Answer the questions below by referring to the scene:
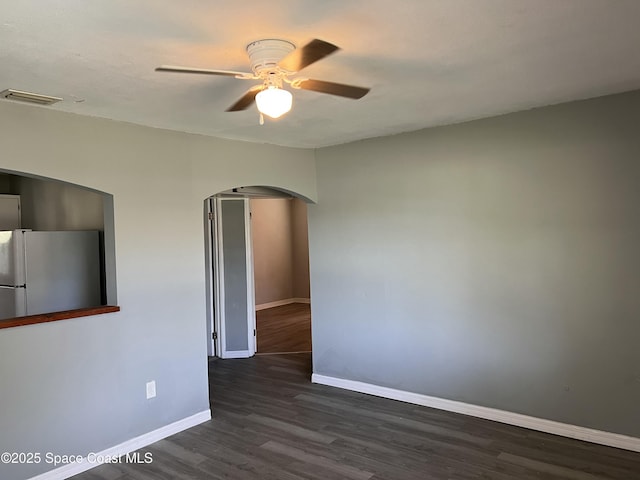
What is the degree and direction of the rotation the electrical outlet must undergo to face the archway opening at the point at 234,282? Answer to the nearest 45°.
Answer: approximately 90° to its left

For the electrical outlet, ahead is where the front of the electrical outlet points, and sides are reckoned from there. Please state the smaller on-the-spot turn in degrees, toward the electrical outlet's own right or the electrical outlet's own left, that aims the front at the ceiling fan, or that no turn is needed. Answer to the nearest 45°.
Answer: approximately 45° to the electrical outlet's own right

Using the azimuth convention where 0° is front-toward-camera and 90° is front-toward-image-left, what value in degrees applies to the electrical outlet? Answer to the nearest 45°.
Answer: approximately 315°

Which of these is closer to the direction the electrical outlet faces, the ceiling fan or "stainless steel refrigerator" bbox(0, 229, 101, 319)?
the ceiling fan

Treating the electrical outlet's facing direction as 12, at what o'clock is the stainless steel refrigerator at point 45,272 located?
The stainless steel refrigerator is roughly at 6 o'clock from the electrical outlet.

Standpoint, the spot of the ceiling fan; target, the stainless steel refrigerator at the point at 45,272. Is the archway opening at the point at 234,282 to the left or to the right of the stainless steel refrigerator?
right
